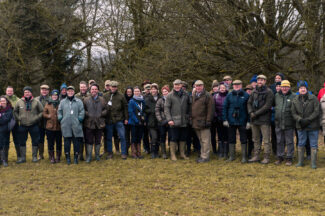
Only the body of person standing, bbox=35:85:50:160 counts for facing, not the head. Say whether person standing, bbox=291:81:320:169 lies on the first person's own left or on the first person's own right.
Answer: on the first person's own left

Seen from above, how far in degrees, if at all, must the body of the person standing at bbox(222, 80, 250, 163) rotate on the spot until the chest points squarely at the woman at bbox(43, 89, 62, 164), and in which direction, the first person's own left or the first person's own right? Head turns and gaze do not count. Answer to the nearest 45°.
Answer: approximately 90° to the first person's own right

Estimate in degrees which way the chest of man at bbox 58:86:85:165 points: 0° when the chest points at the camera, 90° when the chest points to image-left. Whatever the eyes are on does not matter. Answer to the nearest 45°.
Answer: approximately 0°

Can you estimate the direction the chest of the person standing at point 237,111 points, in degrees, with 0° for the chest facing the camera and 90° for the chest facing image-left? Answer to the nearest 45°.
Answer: approximately 0°

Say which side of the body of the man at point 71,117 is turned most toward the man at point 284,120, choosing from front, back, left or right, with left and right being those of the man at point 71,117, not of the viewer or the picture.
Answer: left

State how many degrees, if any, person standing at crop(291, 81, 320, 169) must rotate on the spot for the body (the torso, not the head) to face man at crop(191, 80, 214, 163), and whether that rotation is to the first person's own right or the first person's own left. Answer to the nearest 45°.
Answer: approximately 90° to the first person's own right

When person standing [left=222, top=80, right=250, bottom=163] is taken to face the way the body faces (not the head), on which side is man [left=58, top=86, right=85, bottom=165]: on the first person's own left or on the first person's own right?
on the first person's own right
